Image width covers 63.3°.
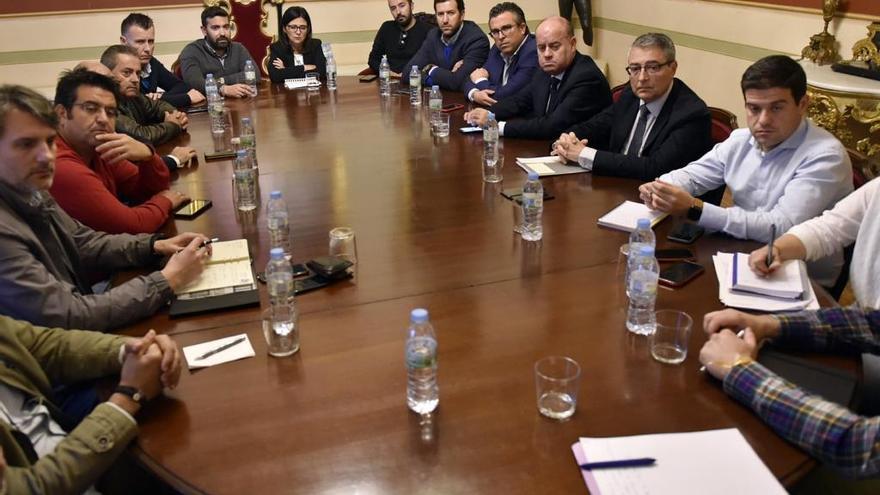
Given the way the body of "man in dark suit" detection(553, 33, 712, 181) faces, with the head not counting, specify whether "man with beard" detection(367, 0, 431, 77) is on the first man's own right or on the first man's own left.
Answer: on the first man's own right

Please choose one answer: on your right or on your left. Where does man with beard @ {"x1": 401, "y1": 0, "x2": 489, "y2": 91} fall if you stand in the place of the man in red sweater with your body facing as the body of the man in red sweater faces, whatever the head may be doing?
on your left

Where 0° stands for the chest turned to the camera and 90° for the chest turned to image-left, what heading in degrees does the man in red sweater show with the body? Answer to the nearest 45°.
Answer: approximately 315°

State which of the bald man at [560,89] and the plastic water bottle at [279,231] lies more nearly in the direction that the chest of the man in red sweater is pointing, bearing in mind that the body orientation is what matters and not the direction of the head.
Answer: the plastic water bottle

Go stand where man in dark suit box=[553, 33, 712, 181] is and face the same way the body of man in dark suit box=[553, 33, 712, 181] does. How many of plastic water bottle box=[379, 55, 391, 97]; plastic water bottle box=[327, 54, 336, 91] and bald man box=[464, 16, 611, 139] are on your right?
3

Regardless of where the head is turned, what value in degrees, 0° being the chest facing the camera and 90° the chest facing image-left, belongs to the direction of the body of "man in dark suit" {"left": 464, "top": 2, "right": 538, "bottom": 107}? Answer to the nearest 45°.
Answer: approximately 45°

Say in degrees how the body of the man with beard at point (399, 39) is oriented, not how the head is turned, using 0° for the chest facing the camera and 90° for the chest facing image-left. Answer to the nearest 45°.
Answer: approximately 0°

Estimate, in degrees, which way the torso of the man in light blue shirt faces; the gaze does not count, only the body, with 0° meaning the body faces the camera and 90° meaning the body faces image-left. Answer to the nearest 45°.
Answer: approximately 45°

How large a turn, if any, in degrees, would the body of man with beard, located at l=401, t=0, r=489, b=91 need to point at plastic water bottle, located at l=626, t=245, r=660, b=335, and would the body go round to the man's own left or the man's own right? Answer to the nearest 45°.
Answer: approximately 45° to the man's own left

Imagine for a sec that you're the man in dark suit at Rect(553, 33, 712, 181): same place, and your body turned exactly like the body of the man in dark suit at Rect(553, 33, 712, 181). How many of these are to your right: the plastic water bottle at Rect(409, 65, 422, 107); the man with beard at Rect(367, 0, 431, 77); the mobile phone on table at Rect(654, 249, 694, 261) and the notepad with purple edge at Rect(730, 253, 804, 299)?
2

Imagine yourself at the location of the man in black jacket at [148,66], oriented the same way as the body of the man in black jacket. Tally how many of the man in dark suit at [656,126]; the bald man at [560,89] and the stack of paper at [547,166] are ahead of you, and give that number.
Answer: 3

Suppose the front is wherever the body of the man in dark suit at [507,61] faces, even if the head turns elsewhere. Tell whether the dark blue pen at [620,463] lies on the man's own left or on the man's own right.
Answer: on the man's own left
